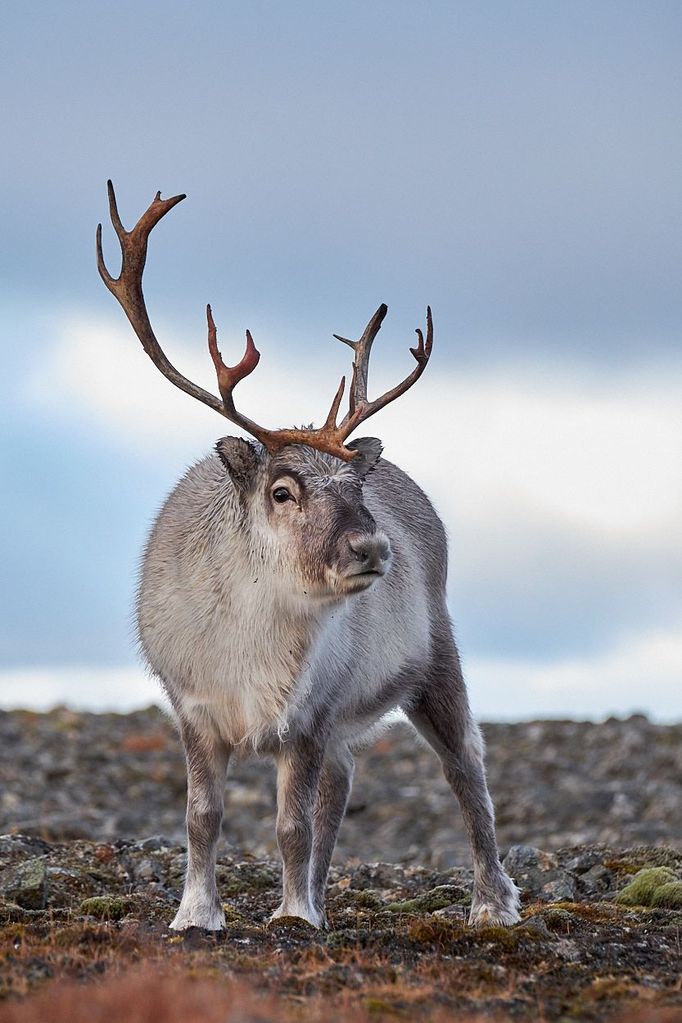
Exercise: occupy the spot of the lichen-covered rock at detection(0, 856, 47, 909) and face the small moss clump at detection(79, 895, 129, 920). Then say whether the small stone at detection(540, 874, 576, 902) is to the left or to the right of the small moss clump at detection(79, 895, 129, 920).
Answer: left

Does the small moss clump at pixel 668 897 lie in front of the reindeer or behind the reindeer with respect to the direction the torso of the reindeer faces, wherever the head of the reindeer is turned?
behind

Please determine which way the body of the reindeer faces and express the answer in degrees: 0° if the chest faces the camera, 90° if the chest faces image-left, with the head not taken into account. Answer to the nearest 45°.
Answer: approximately 45°

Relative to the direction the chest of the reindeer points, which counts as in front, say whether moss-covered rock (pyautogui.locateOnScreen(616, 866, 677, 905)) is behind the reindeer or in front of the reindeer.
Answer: behind

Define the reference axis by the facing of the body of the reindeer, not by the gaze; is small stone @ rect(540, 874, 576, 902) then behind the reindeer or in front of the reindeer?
behind

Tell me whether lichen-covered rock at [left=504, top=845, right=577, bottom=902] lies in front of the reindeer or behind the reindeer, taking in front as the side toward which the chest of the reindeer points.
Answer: behind
